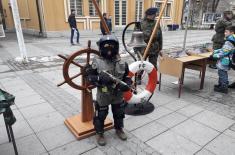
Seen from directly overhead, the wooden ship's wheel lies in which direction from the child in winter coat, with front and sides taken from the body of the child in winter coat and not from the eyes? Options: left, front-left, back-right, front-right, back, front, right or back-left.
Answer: front-left

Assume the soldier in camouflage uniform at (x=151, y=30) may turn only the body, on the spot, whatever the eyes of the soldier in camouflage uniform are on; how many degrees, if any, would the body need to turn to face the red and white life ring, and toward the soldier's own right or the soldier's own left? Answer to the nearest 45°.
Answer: approximately 45° to the soldier's own left

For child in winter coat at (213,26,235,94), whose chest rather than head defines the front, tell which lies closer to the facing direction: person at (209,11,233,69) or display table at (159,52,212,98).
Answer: the display table

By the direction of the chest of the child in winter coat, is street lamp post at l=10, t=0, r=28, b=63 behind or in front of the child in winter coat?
in front

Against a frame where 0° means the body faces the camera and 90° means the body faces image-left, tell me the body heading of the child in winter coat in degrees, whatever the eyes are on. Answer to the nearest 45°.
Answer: approximately 90°

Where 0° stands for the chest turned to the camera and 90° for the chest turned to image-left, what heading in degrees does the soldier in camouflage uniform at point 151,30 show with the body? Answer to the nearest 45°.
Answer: approximately 45°

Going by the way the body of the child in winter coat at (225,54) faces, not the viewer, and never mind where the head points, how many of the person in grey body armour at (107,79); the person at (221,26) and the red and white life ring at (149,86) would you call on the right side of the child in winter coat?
1

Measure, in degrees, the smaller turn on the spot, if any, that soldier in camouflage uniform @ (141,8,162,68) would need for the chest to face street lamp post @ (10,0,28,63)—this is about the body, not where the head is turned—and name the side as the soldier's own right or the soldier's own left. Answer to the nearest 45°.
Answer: approximately 45° to the soldier's own right

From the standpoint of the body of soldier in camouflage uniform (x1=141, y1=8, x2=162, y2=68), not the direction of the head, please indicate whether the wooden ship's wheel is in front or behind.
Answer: in front

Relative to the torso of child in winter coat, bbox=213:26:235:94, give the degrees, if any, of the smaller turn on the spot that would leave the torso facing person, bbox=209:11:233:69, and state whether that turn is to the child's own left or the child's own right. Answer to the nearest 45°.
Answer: approximately 90° to the child's own right

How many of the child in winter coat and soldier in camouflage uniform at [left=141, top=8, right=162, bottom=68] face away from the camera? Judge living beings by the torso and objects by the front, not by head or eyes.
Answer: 0

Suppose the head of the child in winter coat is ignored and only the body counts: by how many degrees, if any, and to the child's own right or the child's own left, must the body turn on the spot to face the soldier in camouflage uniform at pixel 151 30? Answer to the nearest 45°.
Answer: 0° — they already face them
